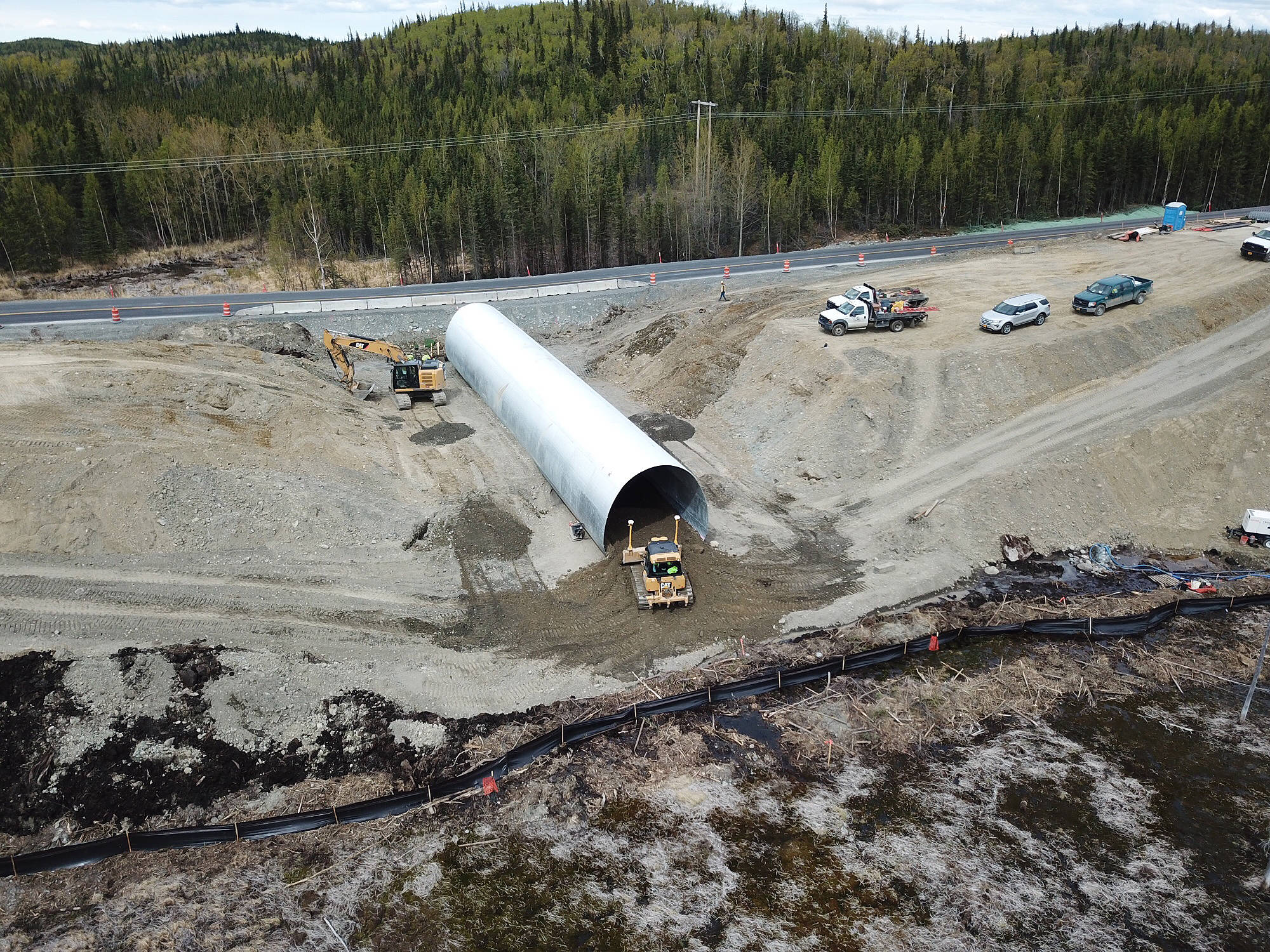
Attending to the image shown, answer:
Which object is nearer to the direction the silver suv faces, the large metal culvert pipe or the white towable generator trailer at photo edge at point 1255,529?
the large metal culvert pipe

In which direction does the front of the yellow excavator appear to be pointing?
to the viewer's left

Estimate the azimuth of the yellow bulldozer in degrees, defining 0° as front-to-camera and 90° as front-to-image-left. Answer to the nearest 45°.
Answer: approximately 180°

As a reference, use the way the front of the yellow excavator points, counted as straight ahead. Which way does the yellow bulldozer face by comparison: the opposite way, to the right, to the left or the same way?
to the right

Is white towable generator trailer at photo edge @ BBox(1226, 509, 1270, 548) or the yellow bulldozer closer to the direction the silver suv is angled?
the yellow bulldozer

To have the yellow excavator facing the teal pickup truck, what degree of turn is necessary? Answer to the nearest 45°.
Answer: approximately 180°

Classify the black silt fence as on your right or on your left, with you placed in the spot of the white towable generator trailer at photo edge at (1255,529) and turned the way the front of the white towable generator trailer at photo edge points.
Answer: on your left

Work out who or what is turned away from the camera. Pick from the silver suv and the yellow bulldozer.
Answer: the yellow bulldozer

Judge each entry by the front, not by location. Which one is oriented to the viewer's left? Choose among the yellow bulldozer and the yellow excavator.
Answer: the yellow excavator

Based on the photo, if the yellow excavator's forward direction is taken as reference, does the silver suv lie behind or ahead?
behind

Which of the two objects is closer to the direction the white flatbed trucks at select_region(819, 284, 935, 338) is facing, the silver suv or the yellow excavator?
the yellow excavator
